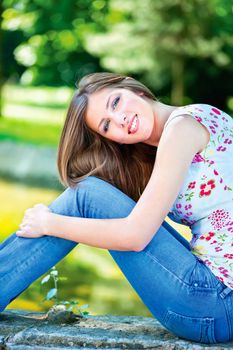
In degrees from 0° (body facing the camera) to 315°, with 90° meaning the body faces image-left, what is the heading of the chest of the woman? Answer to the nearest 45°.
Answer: approximately 90°

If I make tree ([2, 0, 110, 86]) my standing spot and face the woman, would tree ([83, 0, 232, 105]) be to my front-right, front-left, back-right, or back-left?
front-left

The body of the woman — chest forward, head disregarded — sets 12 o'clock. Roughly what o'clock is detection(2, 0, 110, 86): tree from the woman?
The tree is roughly at 3 o'clock from the woman.

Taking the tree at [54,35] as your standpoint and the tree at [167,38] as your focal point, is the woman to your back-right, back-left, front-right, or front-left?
front-right

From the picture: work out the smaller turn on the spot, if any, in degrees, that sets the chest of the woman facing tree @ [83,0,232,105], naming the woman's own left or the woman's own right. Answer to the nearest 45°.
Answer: approximately 90° to the woman's own right
